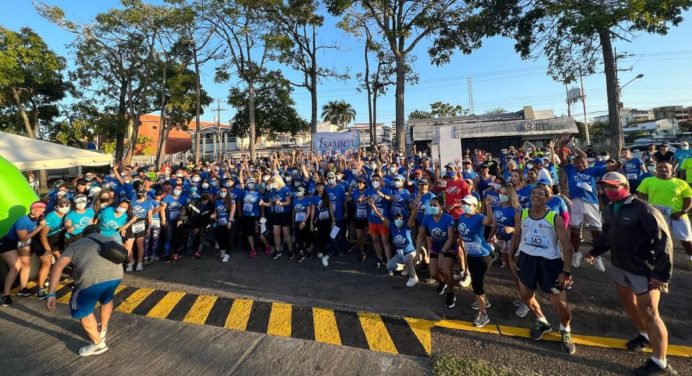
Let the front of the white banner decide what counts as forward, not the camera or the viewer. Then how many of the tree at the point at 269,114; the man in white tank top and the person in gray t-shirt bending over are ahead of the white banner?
2

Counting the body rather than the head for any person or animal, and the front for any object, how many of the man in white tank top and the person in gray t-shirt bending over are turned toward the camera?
1

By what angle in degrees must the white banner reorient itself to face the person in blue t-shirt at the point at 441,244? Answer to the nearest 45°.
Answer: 0° — it already faces them

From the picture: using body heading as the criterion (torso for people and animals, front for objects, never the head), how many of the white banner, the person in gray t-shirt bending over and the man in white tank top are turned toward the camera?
2

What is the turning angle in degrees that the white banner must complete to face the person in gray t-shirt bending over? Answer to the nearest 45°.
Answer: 0° — it already faces them

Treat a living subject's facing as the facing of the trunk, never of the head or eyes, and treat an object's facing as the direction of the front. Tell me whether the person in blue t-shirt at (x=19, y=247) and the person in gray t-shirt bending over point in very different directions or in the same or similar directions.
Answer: very different directions

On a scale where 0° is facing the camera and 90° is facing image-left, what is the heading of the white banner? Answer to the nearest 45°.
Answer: approximately 0°

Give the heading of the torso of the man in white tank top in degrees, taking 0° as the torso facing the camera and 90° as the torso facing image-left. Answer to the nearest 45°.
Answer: approximately 0°
